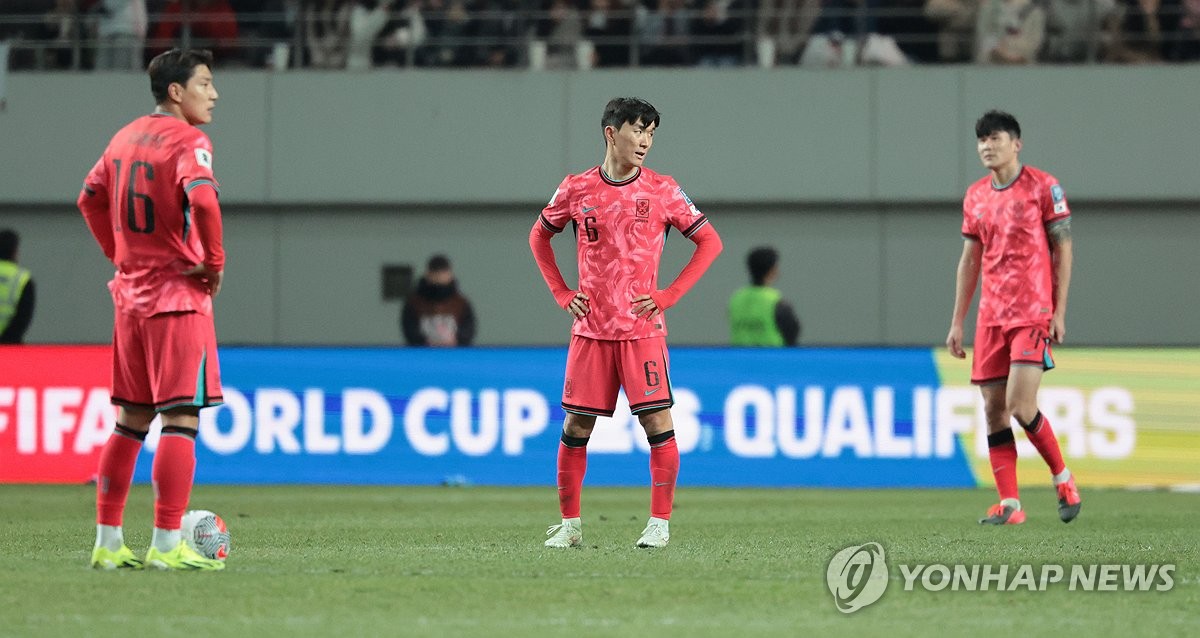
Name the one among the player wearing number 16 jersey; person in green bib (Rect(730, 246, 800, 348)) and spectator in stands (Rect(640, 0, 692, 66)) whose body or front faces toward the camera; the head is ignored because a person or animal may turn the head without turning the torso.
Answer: the spectator in stands

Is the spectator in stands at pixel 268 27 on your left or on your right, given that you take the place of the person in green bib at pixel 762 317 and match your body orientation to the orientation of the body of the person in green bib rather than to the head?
on your left

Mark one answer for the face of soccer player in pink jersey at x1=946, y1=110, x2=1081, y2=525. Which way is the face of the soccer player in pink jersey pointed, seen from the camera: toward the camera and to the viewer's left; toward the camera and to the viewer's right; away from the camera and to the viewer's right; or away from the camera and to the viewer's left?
toward the camera and to the viewer's left

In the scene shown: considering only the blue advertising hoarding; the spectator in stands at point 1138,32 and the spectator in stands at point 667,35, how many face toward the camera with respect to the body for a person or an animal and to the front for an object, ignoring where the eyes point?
3

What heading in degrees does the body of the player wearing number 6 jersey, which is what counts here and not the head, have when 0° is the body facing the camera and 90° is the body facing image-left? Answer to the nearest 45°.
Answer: approximately 0°

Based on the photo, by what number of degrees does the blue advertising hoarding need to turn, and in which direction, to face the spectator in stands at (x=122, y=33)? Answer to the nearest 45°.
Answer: approximately 135° to its right

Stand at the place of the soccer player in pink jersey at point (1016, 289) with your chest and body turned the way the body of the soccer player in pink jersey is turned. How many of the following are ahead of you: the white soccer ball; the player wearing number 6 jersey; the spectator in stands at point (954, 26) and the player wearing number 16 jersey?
3

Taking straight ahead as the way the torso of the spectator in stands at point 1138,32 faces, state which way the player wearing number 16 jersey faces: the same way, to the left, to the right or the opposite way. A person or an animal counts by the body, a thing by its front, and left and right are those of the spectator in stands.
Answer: the opposite way

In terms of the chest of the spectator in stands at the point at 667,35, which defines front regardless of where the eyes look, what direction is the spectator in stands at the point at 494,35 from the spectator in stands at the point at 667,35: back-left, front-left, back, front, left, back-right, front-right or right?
right

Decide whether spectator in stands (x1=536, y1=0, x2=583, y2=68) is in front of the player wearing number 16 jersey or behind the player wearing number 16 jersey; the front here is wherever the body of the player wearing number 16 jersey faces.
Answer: in front

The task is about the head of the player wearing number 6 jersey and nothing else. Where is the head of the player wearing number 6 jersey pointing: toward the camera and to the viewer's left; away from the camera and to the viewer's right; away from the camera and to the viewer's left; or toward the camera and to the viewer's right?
toward the camera and to the viewer's right

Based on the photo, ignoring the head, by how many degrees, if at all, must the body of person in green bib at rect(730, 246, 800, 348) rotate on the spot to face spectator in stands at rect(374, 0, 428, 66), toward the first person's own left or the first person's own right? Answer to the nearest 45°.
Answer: approximately 90° to the first person's own left

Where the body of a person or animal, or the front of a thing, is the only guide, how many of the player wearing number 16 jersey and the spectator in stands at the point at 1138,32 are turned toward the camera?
1

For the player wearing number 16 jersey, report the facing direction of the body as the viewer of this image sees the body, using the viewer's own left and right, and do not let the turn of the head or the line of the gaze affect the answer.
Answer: facing away from the viewer and to the right of the viewer
